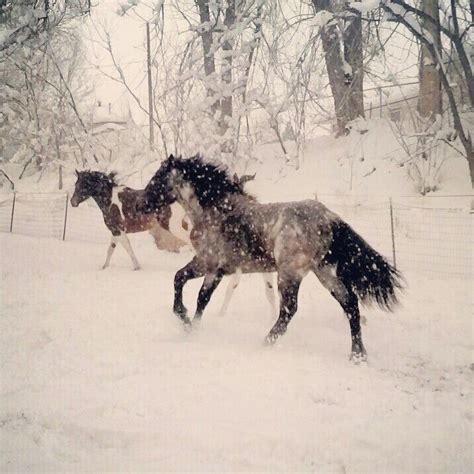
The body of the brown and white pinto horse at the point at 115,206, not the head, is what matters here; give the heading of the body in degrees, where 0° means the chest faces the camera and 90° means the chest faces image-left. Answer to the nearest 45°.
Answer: approximately 90°

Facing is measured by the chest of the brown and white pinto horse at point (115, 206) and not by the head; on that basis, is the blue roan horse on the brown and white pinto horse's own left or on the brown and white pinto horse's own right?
on the brown and white pinto horse's own left
